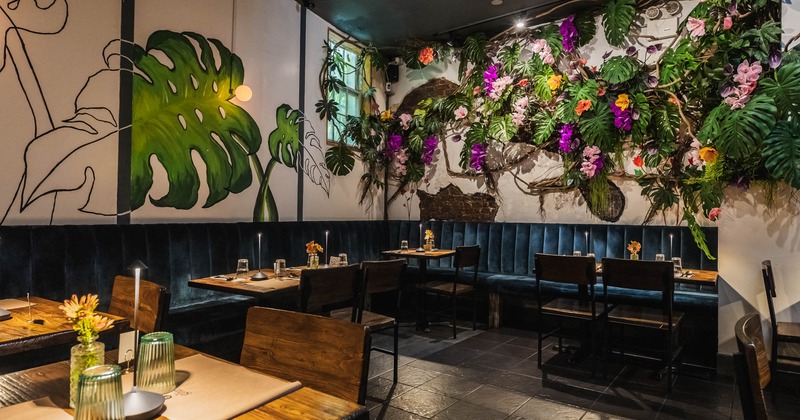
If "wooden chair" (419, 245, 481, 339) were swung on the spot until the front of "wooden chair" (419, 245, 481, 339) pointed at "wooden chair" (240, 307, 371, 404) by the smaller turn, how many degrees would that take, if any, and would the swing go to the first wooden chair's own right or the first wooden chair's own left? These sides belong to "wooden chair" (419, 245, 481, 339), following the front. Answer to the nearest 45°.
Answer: approximately 135° to the first wooden chair's own left

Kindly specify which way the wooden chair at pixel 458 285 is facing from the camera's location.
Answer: facing away from the viewer and to the left of the viewer

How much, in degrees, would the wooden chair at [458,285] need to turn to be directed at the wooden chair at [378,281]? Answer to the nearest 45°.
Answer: approximately 135° to its left

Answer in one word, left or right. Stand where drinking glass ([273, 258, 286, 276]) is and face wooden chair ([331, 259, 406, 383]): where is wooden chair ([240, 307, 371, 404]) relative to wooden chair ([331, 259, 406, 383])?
right

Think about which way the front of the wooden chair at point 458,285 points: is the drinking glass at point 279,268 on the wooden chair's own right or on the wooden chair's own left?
on the wooden chair's own left

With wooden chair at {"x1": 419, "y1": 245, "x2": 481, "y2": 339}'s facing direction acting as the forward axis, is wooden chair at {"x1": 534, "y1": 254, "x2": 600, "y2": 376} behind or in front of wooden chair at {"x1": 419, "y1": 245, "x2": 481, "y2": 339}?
behind

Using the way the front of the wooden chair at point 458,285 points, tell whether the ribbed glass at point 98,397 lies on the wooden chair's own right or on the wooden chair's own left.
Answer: on the wooden chair's own left
